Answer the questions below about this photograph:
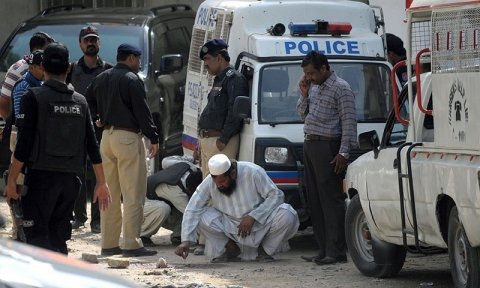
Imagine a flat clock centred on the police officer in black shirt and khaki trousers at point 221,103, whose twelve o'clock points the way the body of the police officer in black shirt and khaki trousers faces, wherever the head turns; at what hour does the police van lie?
The police van is roughly at 7 o'clock from the police officer in black shirt and khaki trousers.

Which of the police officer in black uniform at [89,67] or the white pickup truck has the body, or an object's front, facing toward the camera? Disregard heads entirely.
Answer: the police officer in black uniform

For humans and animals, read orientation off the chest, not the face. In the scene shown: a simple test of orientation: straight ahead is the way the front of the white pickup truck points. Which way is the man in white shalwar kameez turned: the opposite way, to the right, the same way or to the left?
to the left

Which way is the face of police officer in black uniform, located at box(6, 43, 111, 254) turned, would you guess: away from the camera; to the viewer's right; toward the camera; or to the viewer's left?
away from the camera

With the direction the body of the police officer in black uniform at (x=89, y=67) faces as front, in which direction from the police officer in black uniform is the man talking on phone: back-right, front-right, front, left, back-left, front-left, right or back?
front-left

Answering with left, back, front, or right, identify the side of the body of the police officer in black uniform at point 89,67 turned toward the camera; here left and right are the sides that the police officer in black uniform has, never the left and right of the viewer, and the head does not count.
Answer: front

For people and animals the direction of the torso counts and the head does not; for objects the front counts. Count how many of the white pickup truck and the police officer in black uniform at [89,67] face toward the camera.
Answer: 1

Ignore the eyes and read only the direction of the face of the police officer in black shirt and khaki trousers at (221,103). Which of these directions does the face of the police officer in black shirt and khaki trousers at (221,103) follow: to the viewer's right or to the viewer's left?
to the viewer's left

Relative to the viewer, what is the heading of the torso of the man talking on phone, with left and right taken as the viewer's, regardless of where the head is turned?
facing the viewer and to the left of the viewer
